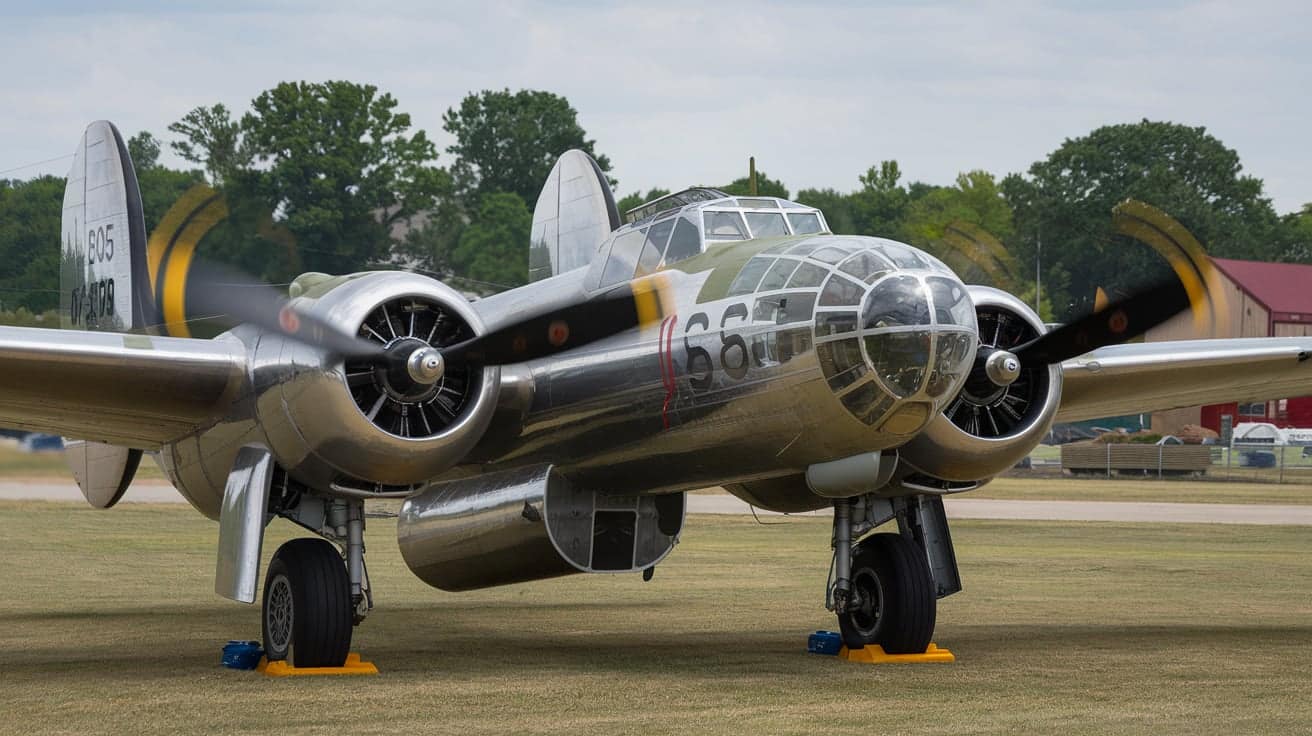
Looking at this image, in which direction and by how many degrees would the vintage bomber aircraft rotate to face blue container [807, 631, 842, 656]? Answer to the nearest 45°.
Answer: approximately 90° to its left

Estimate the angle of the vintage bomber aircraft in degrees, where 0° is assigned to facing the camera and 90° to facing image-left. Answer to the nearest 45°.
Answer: approximately 315°
